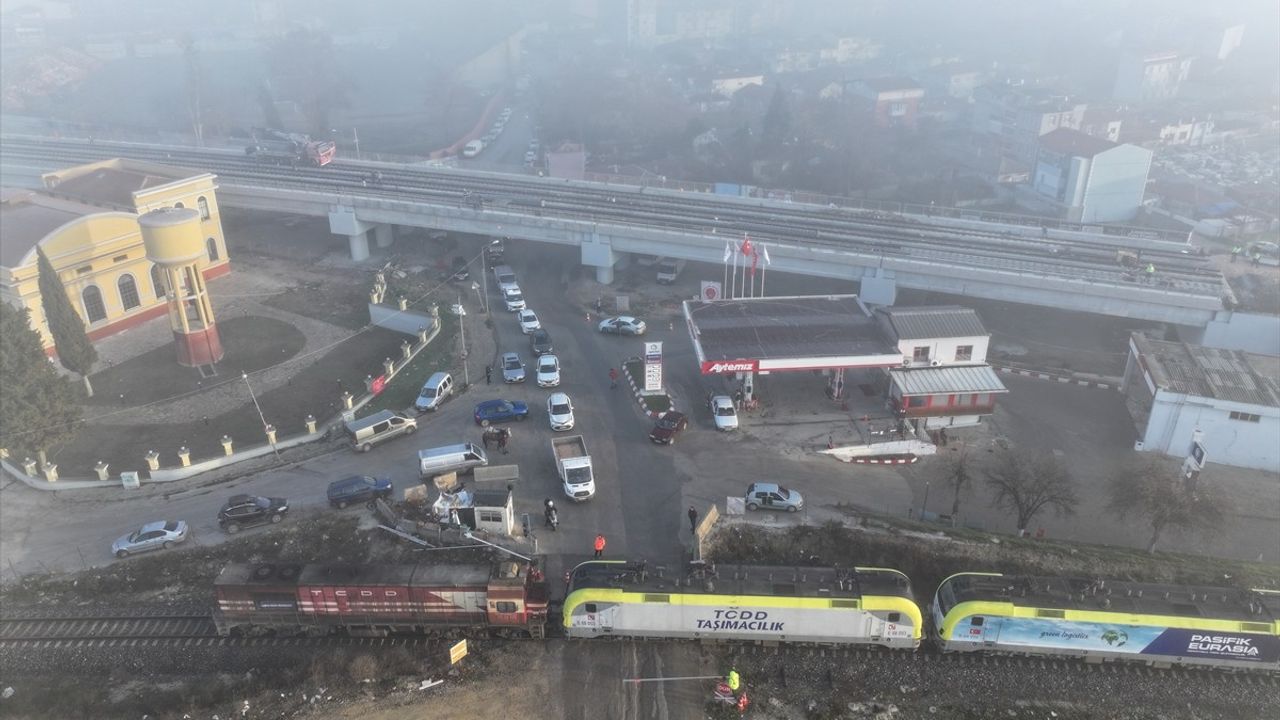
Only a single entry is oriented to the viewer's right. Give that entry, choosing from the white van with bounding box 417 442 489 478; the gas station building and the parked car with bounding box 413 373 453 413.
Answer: the white van

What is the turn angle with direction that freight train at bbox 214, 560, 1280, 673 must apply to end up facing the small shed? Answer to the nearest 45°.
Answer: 0° — it already faces it

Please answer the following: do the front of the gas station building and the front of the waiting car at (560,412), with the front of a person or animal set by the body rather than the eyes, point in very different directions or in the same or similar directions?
same or similar directions

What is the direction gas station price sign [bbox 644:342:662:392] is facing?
toward the camera

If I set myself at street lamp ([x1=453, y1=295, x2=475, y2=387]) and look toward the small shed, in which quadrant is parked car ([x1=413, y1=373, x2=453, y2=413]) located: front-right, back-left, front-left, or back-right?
front-right

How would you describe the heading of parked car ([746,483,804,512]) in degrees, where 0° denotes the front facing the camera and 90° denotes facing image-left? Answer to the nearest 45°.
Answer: approximately 270°

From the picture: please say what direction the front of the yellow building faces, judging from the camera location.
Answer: facing the viewer and to the right of the viewer

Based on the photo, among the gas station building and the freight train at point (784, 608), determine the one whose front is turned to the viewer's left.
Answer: the freight train

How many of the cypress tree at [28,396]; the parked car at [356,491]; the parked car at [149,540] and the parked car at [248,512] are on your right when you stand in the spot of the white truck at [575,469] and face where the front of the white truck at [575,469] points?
4

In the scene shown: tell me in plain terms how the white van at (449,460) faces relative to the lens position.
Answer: facing to the right of the viewer

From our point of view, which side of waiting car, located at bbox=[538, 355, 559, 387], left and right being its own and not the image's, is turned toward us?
front

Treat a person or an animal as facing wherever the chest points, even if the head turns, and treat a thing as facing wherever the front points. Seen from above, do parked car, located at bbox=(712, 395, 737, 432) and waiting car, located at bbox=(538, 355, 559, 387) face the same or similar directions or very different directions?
same or similar directions

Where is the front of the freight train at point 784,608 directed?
to the viewer's left

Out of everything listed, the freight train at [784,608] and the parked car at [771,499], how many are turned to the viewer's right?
1

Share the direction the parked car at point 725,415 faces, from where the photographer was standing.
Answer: facing the viewer

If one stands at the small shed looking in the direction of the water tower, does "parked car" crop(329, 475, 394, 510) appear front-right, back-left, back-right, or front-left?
front-left
